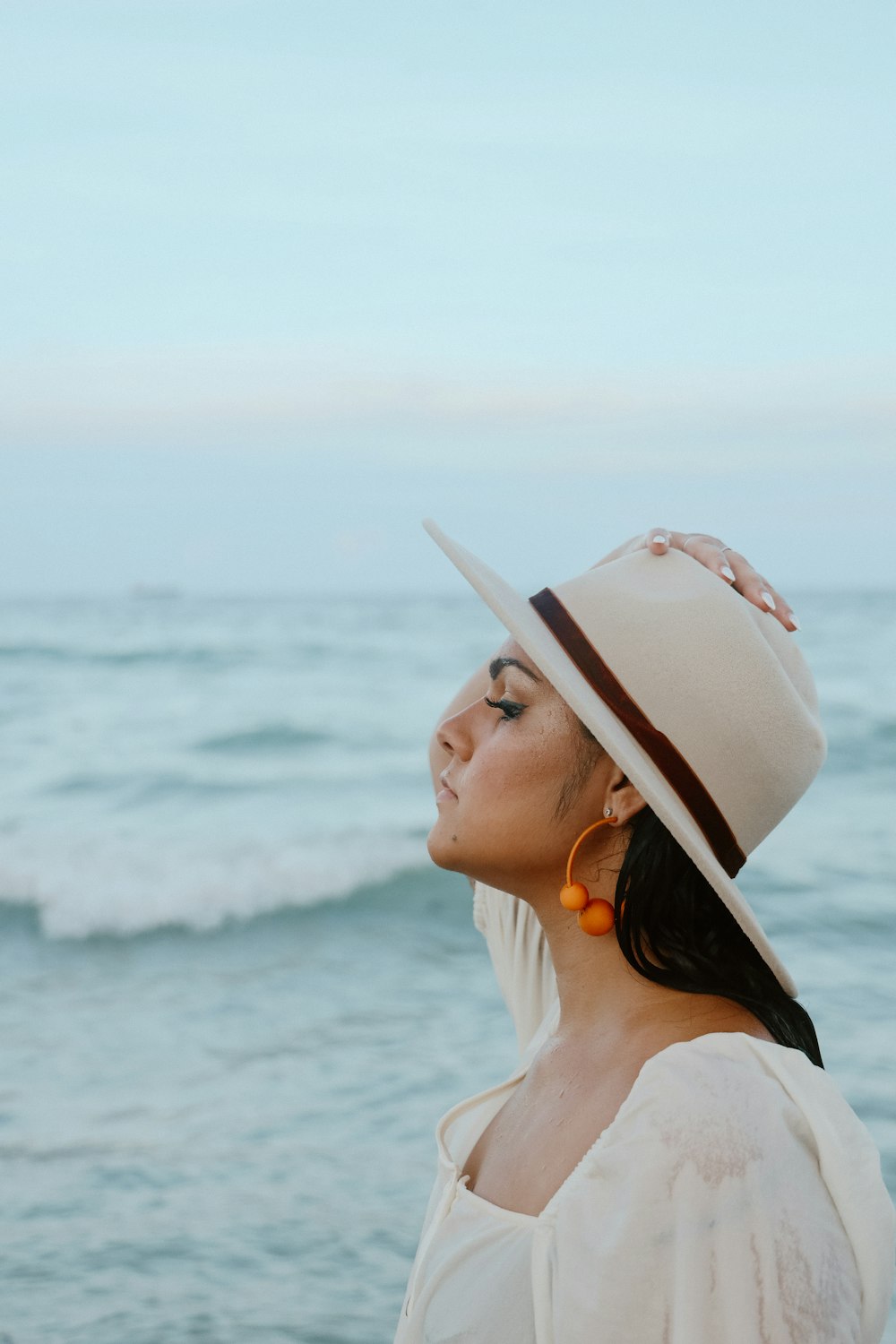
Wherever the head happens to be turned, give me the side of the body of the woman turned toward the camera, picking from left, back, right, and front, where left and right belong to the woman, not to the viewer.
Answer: left
